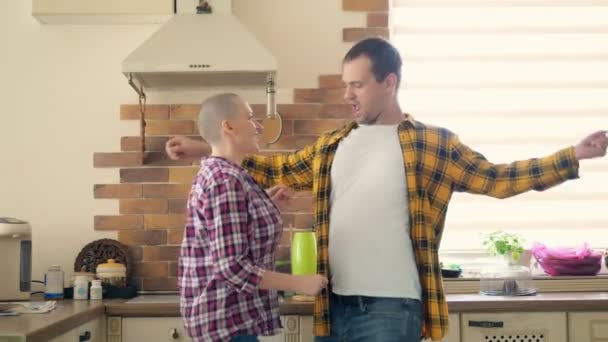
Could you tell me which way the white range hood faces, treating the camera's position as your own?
facing the viewer

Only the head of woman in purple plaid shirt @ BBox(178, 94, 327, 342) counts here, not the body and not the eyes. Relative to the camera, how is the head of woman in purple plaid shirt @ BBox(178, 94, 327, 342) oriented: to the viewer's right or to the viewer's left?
to the viewer's right

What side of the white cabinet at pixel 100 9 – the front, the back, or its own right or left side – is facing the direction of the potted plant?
left

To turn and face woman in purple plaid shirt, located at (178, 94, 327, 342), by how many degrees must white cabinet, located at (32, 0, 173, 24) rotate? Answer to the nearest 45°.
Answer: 0° — it already faces them

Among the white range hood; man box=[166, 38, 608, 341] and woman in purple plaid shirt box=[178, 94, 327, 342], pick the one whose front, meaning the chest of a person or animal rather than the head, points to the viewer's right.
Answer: woman in purple plaid shirt box=[178, 94, 327, 342]

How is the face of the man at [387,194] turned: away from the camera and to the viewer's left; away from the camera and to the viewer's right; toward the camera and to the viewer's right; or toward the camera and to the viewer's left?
toward the camera and to the viewer's left

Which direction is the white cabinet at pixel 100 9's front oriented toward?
toward the camera

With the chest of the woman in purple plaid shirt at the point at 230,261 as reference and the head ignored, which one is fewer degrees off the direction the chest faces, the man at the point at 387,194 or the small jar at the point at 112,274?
the man

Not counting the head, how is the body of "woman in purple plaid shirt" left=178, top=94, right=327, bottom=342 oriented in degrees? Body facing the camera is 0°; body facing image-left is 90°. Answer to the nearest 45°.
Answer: approximately 270°

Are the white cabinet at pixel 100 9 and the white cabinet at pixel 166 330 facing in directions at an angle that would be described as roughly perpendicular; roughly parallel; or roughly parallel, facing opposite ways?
roughly parallel

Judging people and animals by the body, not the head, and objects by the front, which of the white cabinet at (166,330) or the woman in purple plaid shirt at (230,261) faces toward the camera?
the white cabinet

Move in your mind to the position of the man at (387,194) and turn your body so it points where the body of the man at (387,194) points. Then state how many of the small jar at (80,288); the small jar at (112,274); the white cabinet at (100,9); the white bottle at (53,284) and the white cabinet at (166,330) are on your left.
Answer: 0

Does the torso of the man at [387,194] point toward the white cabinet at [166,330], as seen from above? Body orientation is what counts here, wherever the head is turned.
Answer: no

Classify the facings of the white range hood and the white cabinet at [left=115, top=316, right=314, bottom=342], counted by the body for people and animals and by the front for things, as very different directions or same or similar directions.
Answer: same or similar directions

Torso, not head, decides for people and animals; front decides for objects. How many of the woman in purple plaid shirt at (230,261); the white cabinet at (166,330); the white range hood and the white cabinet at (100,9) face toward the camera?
3

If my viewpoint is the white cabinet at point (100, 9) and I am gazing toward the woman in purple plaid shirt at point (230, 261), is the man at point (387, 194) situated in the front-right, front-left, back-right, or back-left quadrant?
front-left
